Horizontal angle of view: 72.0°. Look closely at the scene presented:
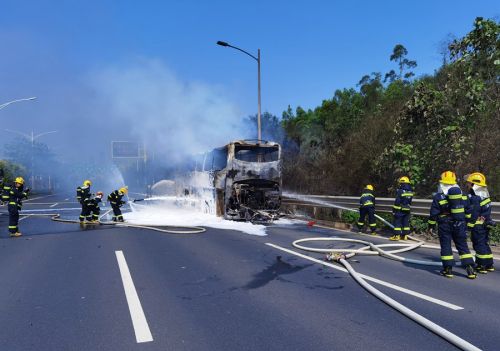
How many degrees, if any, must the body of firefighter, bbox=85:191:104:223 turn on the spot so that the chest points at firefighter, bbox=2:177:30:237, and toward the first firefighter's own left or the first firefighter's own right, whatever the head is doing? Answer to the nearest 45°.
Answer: approximately 135° to the first firefighter's own right

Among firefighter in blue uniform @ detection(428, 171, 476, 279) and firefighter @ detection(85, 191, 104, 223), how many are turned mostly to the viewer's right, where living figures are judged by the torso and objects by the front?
1

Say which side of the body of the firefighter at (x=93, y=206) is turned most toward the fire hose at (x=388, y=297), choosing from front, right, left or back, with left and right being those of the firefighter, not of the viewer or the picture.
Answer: right

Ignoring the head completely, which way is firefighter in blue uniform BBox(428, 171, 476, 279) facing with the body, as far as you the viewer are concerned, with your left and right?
facing away from the viewer and to the left of the viewer

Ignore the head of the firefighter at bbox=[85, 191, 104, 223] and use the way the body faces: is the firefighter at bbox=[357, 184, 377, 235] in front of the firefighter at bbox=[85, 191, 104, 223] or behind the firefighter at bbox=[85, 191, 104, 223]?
in front

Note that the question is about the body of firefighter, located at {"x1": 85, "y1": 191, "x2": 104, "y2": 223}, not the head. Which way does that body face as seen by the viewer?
to the viewer's right
